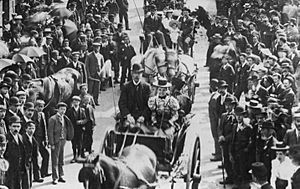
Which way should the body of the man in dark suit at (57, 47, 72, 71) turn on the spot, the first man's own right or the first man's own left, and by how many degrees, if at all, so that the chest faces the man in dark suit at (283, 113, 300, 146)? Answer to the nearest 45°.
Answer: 0° — they already face them

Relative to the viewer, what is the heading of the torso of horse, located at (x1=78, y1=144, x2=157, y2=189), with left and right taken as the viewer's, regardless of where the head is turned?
facing the viewer and to the left of the viewer

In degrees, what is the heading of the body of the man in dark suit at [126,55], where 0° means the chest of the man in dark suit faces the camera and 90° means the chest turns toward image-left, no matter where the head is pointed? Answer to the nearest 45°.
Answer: approximately 0°

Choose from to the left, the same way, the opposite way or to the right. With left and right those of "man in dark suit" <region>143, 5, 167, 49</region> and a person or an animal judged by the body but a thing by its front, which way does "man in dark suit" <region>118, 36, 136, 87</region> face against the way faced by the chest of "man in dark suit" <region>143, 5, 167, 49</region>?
the same way

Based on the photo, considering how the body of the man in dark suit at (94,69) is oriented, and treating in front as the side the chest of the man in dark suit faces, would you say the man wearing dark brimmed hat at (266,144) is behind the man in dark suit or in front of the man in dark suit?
in front

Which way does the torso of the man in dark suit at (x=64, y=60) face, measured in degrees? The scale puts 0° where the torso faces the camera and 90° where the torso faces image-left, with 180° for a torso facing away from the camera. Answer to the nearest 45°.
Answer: approximately 315°

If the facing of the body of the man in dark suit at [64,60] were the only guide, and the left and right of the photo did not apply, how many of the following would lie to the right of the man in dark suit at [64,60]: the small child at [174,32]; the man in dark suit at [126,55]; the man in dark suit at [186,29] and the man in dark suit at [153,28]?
0

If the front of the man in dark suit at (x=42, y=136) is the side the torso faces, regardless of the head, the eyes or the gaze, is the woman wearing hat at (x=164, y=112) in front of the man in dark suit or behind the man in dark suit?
in front

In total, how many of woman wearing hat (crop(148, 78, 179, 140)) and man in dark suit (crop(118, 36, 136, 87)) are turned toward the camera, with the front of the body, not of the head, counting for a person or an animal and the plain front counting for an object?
2

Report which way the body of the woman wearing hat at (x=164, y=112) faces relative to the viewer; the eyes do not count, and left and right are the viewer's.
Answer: facing the viewer

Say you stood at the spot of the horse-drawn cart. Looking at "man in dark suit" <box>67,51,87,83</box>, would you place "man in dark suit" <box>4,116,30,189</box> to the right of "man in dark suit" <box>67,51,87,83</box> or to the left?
left

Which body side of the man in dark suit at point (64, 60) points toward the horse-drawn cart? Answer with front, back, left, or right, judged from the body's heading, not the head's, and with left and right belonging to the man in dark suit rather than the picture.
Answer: front
